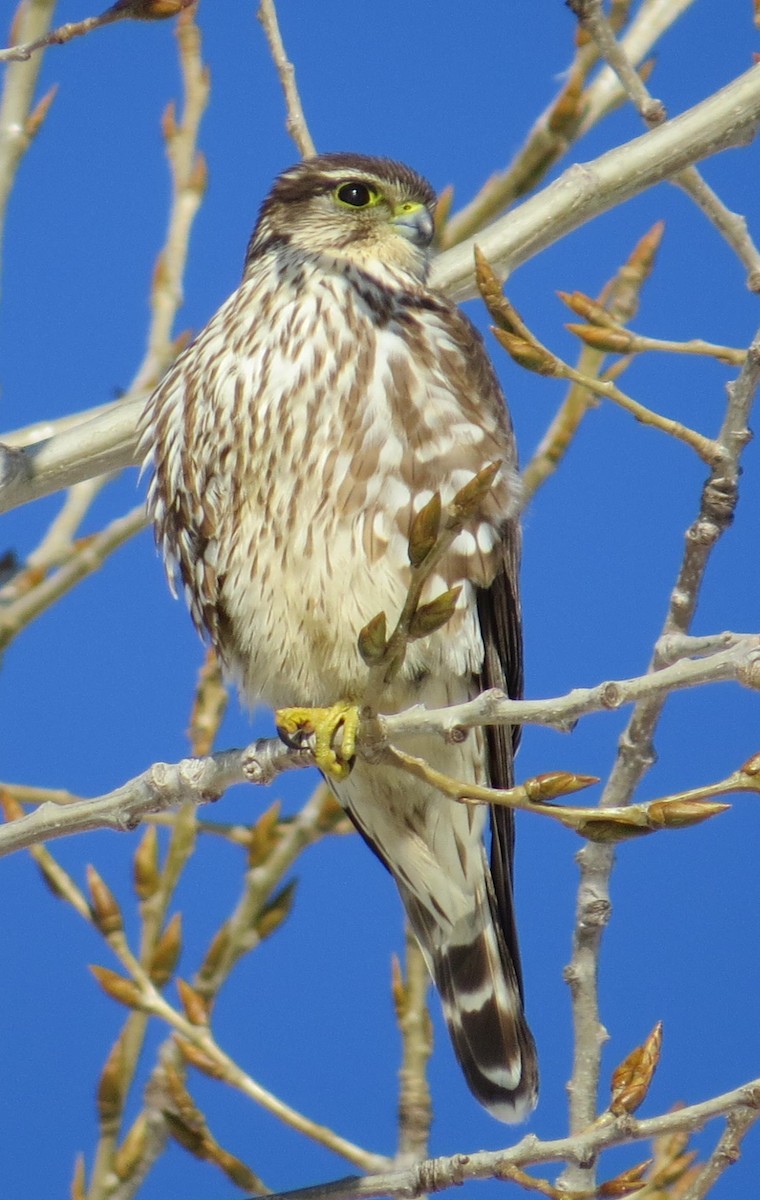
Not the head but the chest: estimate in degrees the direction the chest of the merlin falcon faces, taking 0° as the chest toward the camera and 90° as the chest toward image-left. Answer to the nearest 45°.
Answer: approximately 45°
